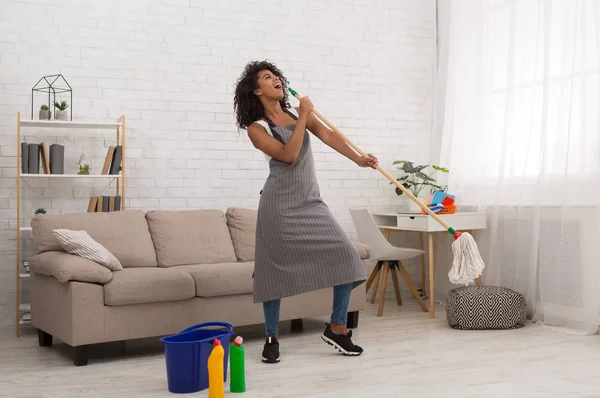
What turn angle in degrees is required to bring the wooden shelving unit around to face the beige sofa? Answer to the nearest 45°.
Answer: approximately 45° to its left

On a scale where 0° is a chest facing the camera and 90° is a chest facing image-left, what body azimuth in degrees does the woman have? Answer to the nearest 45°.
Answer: approximately 315°

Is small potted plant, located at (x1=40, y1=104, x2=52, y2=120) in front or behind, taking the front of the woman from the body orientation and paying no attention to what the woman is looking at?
behind

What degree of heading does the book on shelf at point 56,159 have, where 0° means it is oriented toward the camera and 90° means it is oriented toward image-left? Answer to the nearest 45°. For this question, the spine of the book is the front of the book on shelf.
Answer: approximately 0°

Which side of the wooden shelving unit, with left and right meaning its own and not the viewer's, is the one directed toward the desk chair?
left

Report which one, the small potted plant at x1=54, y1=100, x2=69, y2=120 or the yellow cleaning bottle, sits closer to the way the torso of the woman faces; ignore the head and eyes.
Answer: the yellow cleaning bottle
